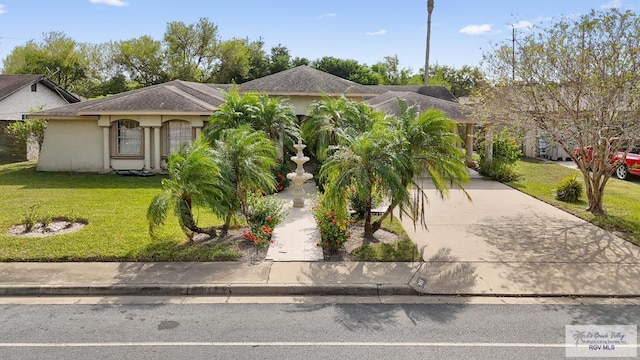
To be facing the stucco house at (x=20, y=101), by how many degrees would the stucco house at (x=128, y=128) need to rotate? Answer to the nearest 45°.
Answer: approximately 135° to its right

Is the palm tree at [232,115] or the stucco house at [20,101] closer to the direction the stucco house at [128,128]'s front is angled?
the palm tree

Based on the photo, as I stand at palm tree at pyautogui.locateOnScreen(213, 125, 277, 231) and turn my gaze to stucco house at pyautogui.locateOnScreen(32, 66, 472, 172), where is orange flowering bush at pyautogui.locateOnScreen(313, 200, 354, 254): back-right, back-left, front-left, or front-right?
back-right

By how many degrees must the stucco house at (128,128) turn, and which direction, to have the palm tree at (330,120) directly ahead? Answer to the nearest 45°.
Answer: approximately 45° to its left

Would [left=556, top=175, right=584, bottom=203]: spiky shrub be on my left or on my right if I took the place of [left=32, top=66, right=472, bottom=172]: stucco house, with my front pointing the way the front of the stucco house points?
on my left

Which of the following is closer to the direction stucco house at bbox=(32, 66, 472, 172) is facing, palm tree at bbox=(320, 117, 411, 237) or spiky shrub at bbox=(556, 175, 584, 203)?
the palm tree

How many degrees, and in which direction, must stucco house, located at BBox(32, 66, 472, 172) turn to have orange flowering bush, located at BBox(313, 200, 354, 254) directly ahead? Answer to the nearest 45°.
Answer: approximately 45° to its left

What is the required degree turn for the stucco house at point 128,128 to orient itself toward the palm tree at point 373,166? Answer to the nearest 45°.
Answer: approximately 45° to its left
